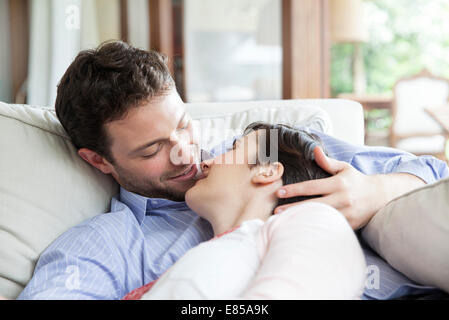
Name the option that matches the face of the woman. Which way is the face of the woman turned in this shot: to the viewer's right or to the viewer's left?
to the viewer's left

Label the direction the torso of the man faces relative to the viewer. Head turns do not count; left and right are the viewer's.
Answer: facing the viewer and to the right of the viewer

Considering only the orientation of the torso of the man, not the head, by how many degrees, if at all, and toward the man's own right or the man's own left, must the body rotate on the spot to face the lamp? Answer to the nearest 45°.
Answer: approximately 135° to the man's own left

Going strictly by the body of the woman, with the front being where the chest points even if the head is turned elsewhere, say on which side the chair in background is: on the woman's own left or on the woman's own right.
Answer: on the woman's own right

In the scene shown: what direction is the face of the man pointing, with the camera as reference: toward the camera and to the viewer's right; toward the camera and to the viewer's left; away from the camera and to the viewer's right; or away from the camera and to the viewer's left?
toward the camera and to the viewer's right

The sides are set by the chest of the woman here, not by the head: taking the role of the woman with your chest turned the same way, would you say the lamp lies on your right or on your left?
on your right
